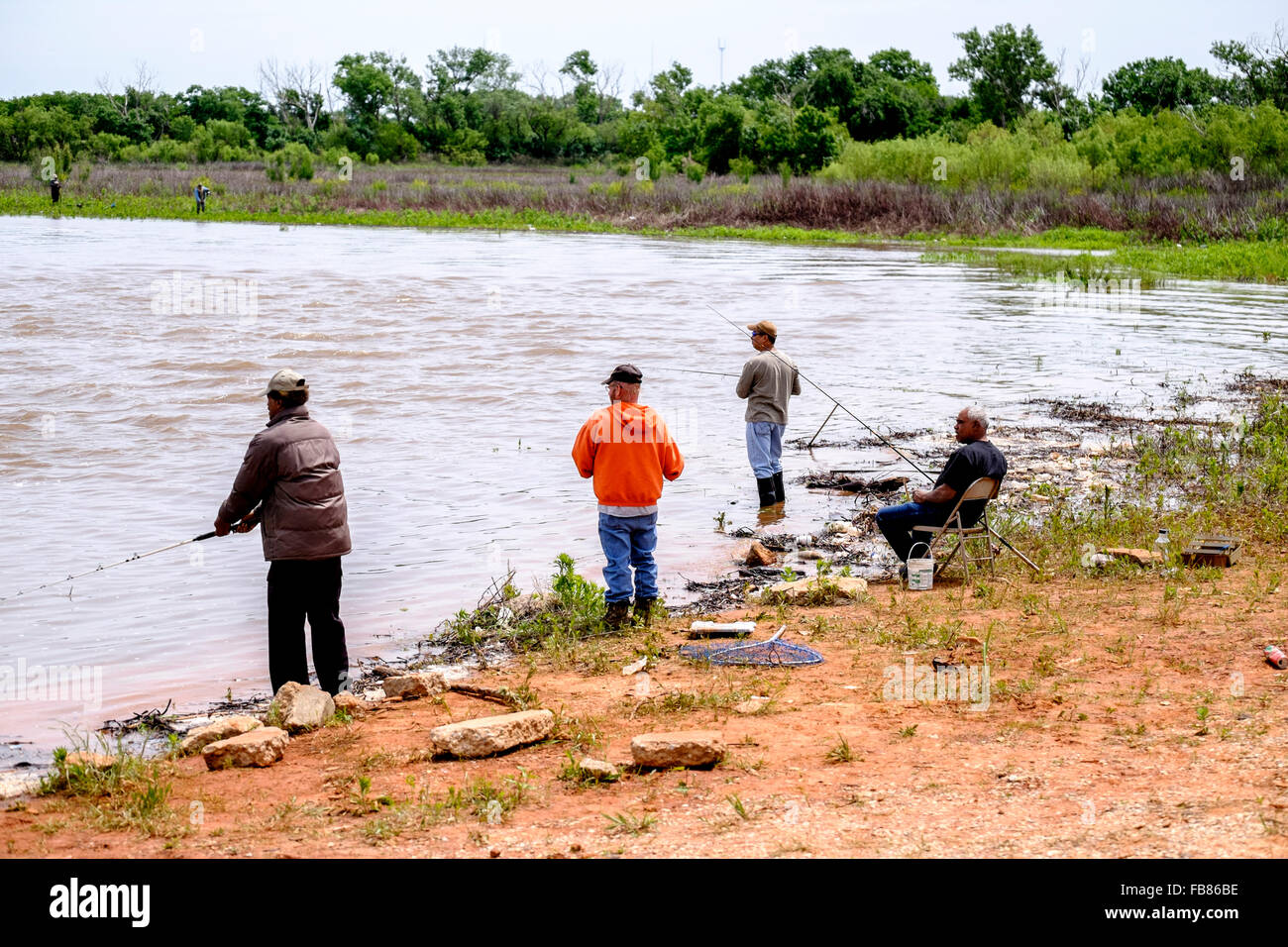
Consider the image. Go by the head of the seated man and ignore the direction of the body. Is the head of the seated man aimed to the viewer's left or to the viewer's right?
to the viewer's left

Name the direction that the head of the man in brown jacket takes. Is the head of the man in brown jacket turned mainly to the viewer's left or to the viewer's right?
to the viewer's left

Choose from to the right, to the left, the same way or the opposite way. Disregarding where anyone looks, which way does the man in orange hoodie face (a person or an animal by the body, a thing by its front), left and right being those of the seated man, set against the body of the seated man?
to the right

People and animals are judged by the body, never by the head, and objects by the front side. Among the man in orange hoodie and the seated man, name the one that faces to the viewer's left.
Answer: the seated man

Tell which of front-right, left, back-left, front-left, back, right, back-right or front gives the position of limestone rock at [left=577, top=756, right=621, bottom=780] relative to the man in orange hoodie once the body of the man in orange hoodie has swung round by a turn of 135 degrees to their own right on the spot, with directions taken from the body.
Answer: front-right

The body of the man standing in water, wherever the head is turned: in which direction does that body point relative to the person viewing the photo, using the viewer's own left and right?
facing away from the viewer and to the left of the viewer

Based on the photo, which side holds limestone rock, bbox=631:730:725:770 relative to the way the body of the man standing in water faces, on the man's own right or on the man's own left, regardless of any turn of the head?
on the man's own left

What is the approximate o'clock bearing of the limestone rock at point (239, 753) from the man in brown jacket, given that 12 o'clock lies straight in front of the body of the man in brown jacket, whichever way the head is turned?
The limestone rock is roughly at 8 o'clock from the man in brown jacket.

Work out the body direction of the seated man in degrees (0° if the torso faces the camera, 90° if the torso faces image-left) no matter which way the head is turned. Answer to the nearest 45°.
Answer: approximately 90°

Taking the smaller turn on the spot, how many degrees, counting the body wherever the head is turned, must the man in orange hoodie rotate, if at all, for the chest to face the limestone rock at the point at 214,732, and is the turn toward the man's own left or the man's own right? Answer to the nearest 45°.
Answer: approximately 135° to the man's own left

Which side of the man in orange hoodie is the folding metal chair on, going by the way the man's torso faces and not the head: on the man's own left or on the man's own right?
on the man's own right

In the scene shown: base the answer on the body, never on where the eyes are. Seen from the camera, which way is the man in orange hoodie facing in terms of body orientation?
away from the camera

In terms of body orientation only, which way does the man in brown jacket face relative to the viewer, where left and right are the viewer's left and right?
facing away from the viewer and to the left of the viewer

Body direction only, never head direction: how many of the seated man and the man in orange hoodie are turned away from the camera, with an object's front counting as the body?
1

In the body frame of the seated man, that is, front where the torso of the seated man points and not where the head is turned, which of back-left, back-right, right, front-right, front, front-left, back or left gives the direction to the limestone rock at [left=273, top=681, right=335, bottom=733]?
front-left

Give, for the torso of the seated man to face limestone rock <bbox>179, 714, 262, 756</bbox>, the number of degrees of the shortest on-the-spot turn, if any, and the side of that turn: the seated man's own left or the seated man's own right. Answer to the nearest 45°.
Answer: approximately 45° to the seated man's own left
